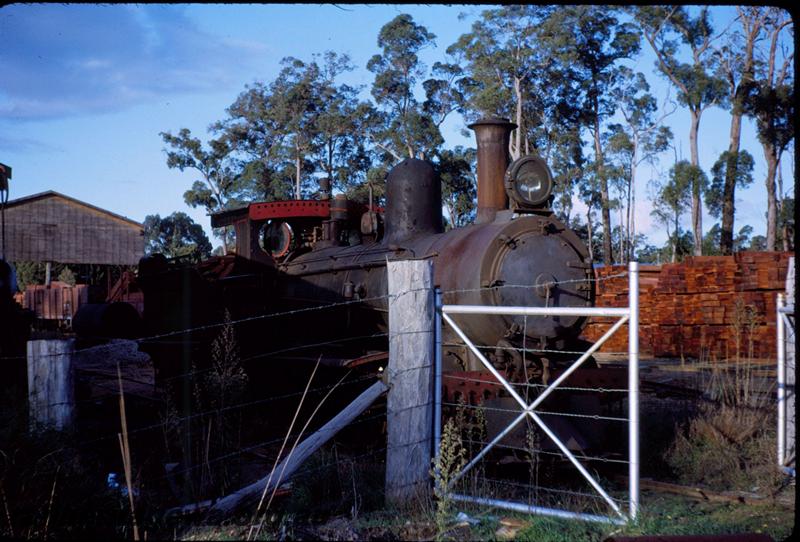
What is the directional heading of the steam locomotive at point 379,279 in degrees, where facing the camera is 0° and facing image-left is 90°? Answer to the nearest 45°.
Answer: approximately 315°

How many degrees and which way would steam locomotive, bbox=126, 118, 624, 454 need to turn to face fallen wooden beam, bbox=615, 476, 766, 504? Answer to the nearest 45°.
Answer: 0° — it already faces it

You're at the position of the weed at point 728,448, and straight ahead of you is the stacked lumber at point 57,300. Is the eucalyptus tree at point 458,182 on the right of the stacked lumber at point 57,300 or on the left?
right

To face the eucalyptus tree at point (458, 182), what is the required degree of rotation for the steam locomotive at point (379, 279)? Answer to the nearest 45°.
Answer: approximately 135° to its left

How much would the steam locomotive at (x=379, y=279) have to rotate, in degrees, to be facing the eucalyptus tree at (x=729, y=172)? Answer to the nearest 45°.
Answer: approximately 90° to its left

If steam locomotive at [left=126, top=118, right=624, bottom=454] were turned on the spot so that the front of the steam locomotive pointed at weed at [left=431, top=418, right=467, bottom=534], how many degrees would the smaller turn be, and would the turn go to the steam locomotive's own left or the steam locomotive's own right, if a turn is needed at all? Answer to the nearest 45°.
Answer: approximately 45° to the steam locomotive's own right

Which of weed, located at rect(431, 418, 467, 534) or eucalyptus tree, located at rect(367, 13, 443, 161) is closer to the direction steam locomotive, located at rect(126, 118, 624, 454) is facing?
the weed

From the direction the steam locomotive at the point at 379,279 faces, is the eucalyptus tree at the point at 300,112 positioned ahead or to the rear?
to the rear

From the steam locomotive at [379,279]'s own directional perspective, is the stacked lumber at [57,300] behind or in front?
behind

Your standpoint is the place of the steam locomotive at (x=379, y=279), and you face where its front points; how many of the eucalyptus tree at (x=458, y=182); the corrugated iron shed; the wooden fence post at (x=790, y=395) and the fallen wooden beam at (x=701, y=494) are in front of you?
2

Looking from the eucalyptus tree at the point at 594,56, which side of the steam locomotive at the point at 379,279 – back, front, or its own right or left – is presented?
left

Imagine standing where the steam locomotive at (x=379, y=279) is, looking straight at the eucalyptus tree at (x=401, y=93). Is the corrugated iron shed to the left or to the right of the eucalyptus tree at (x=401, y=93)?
left

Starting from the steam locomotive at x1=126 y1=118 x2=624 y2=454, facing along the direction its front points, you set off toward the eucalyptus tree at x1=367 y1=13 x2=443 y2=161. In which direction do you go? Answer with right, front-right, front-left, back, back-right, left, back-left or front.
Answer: back-left

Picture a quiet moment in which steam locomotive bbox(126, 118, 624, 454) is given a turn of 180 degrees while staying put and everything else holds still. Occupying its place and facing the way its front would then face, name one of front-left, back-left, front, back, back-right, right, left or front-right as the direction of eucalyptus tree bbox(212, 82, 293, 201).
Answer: front-right

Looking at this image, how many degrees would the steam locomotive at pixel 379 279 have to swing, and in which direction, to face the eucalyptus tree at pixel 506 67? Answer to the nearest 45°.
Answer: approximately 135° to its left
